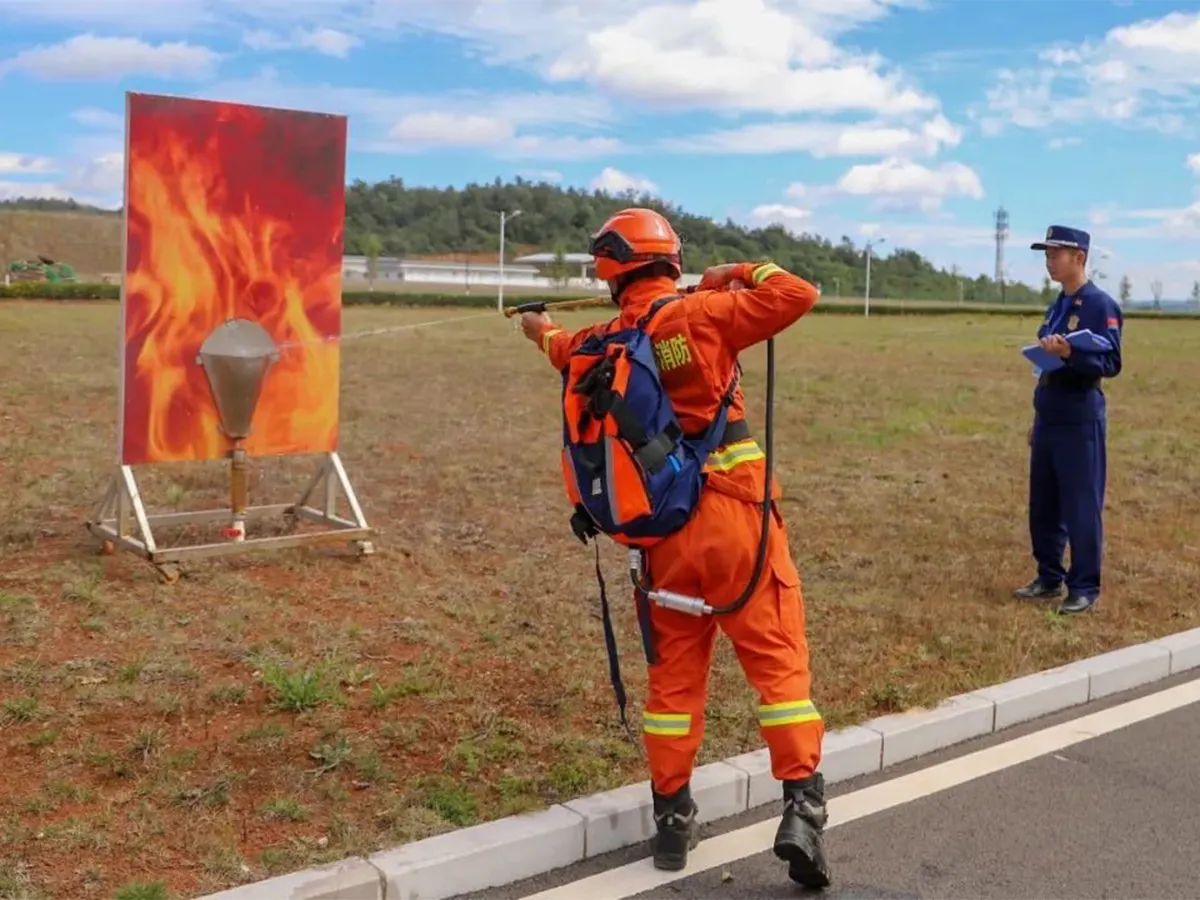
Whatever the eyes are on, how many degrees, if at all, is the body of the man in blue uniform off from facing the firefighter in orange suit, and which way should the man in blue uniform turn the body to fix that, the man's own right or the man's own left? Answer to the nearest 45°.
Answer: approximately 45° to the man's own left

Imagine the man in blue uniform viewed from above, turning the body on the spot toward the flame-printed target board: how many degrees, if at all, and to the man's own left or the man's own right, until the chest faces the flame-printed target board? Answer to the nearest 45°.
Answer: approximately 45° to the man's own right

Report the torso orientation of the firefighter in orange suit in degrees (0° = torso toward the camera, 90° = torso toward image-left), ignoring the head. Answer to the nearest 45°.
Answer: approximately 135°

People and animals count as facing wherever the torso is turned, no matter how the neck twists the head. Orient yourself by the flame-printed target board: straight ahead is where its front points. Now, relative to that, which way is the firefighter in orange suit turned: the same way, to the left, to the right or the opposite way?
the opposite way

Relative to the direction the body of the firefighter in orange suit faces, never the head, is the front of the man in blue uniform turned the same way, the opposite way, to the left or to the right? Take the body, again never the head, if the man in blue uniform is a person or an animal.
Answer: to the left

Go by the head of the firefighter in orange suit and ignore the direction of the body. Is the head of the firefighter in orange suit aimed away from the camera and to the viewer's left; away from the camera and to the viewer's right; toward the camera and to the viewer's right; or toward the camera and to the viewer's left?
away from the camera and to the viewer's left

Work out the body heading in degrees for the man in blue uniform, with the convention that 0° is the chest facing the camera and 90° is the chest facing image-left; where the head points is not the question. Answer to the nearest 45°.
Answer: approximately 45°

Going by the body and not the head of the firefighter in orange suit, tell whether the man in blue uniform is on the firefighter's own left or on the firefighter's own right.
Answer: on the firefighter's own right
